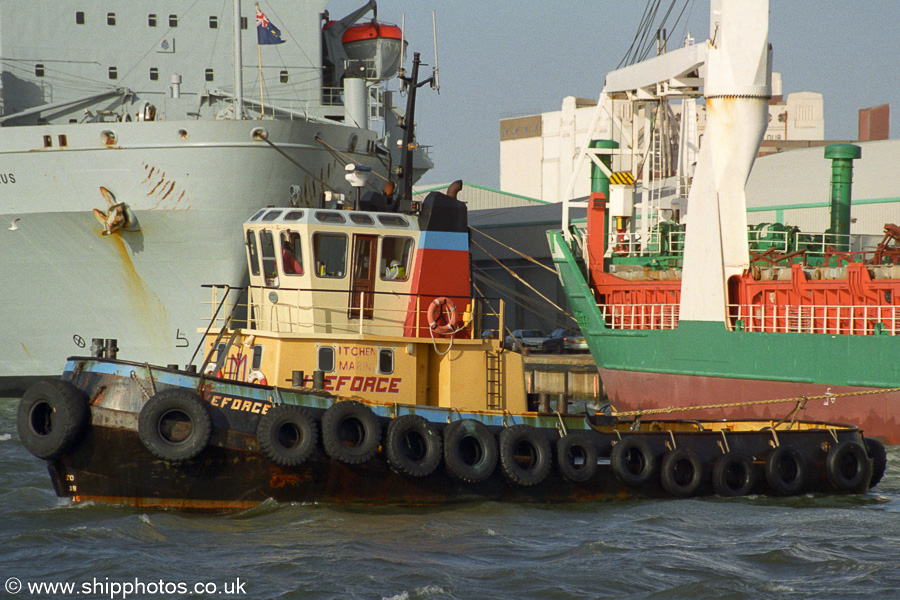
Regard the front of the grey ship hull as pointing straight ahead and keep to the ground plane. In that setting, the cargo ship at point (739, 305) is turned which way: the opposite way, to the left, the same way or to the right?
the opposite way

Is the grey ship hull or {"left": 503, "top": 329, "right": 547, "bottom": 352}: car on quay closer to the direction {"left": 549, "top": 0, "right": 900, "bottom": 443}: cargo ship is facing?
the grey ship hull

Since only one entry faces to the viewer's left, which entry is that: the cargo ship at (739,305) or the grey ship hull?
the cargo ship

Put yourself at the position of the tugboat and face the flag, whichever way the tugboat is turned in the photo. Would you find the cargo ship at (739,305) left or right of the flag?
right

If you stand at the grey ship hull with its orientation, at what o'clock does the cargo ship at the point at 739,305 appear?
The cargo ship is roughly at 11 o'clock from the grey ship hull.

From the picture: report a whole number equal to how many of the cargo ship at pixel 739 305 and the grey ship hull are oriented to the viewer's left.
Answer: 1

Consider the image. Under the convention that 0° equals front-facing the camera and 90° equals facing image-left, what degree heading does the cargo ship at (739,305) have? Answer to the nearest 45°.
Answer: approximately 90°
